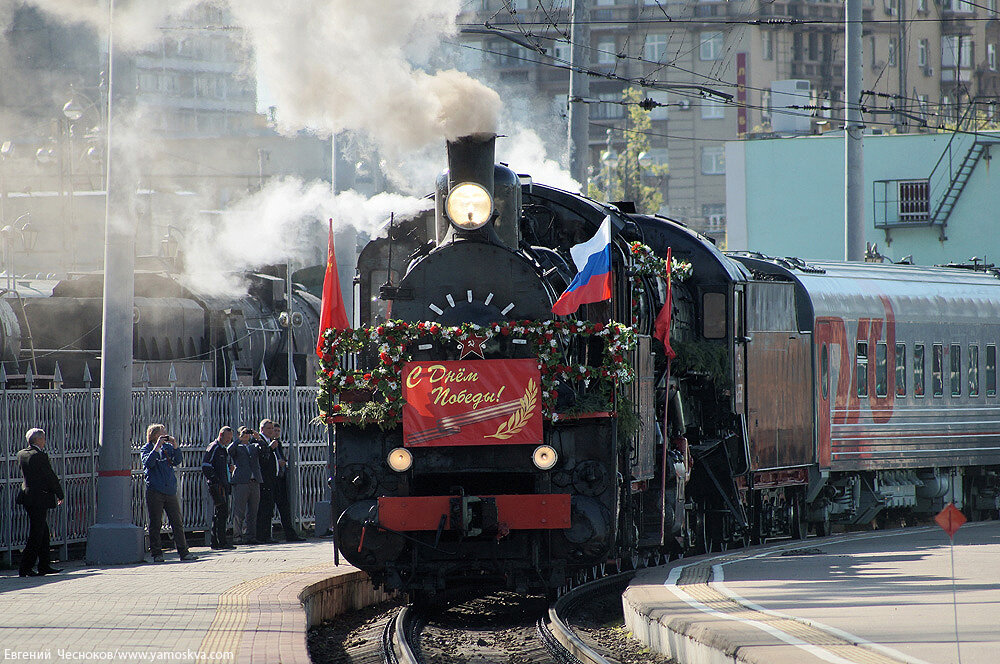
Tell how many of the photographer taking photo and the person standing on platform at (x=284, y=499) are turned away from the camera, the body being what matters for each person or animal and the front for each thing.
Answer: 0

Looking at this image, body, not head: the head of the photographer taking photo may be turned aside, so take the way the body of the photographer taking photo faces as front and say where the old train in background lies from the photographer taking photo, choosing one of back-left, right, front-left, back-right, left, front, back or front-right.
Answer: back-left

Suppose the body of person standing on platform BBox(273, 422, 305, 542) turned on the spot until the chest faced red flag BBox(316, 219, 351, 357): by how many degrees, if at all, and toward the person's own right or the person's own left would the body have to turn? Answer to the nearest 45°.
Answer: approximately 45° to the person's own left

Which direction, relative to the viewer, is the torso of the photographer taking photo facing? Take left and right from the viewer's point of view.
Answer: facing the viewer and to the right of the viewer

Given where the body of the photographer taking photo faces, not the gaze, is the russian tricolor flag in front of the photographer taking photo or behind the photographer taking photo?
in front

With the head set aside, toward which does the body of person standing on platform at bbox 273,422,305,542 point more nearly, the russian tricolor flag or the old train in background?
the russian tricolor flag

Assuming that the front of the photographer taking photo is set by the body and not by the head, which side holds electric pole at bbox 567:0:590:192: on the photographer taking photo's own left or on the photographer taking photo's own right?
on the photographer taking photo's own left
